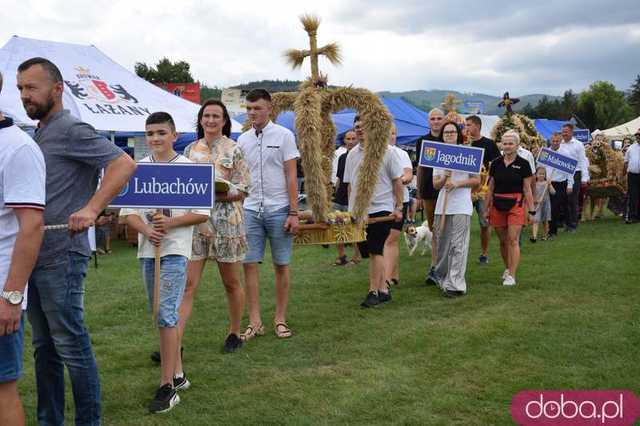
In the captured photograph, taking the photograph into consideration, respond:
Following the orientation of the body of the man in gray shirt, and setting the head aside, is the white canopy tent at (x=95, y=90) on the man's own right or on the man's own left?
on the man's own right

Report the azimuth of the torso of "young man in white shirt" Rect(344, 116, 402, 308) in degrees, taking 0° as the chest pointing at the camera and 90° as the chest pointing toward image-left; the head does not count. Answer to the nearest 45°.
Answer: approximately 45°

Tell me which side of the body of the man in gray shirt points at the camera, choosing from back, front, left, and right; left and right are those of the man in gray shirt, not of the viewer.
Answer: left

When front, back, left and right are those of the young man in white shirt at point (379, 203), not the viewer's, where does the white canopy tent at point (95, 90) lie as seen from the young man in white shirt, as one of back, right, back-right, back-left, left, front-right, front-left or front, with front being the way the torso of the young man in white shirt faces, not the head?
right

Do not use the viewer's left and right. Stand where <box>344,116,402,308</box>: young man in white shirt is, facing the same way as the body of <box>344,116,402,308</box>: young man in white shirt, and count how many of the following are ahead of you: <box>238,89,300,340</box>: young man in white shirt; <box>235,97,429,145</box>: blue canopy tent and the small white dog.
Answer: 1
